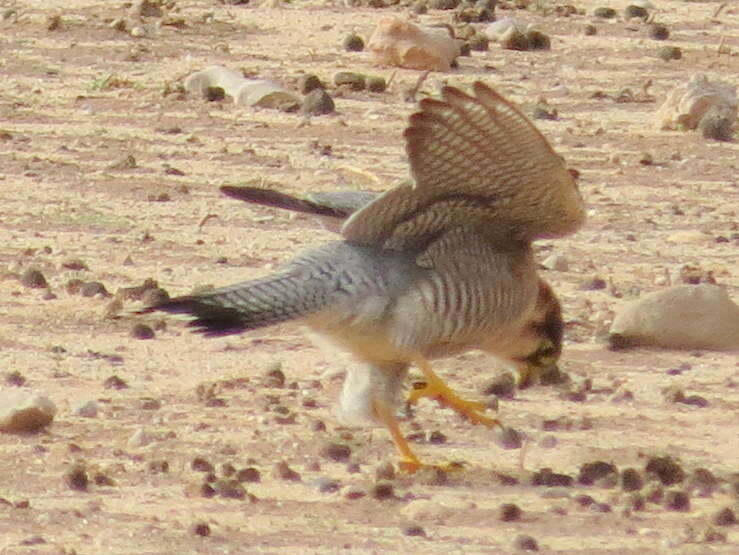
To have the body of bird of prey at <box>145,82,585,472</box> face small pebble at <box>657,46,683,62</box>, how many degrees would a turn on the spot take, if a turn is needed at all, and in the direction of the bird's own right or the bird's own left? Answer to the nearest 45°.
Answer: approximately 90° to the bird's own left

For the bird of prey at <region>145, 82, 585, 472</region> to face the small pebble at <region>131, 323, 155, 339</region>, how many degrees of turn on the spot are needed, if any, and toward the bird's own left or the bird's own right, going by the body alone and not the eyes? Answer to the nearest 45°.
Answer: approximately 135° to the bird's own left

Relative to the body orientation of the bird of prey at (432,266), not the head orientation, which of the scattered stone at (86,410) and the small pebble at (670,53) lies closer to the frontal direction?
the small pebble

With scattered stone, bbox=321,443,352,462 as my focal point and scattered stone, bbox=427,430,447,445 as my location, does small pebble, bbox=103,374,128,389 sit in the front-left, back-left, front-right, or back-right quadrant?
front-right

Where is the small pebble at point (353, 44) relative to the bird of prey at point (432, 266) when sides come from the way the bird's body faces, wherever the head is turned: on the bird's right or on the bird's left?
on the bird's left

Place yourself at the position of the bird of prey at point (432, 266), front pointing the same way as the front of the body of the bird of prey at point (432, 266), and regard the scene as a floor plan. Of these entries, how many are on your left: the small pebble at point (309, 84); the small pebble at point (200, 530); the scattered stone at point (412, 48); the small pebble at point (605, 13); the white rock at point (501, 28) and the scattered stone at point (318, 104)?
5

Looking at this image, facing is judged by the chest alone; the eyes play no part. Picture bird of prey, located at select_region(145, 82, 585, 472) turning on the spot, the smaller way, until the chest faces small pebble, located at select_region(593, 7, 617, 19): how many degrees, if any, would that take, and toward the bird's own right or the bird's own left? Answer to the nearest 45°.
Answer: approximately 90° to the bird's own left

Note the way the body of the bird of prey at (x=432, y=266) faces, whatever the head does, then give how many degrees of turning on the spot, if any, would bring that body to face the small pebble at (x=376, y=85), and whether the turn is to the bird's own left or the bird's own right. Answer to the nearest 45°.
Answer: approximately 90° to the bird's own left

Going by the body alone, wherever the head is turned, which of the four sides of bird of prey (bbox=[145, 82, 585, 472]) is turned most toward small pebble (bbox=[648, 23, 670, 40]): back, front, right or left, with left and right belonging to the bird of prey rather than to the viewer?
left

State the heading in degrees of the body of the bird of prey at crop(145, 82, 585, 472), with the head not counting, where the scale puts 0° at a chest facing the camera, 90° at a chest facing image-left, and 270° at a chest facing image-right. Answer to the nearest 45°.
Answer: approximately 270°

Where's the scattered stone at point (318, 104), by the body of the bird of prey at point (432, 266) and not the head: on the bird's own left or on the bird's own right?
on the bird's own left

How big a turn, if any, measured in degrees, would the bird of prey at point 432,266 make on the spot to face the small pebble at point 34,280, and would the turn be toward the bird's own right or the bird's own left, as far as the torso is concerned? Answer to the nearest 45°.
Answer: approximately 135° to the bird's own left

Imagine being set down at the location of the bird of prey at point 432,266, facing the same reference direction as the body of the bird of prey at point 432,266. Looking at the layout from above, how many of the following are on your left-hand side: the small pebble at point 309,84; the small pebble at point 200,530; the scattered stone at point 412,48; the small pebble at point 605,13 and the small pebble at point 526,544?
3

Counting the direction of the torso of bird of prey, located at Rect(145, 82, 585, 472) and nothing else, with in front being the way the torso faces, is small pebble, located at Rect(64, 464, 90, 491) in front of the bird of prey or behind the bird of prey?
behind

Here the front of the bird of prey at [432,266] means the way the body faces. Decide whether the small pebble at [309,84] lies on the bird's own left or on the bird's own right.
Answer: on the bird's own left
